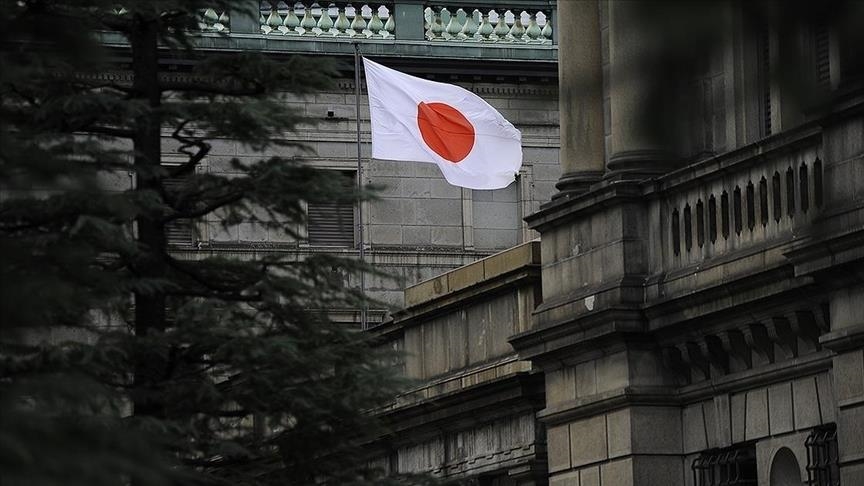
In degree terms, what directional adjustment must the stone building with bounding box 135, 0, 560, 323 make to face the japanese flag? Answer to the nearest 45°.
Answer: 0° — it already faces it

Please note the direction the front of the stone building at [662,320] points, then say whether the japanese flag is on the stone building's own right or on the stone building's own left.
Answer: on the stone building's own right

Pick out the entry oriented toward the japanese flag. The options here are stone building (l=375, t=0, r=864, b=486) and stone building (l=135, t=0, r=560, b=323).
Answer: stone building (l=135, t=0, r=560, b=323)

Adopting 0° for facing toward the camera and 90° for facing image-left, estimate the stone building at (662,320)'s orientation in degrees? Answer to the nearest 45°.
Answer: approximately 45°

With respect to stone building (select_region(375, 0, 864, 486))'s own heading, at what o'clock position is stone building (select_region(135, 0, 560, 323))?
stone building (select_region(135, 0, 560, 323)) is roughly at 4 o'clock from stone building (select_region(375, 0, 864, 486)).

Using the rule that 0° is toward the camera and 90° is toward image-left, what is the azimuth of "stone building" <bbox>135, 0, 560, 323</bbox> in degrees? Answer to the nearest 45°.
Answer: approximately 0°
